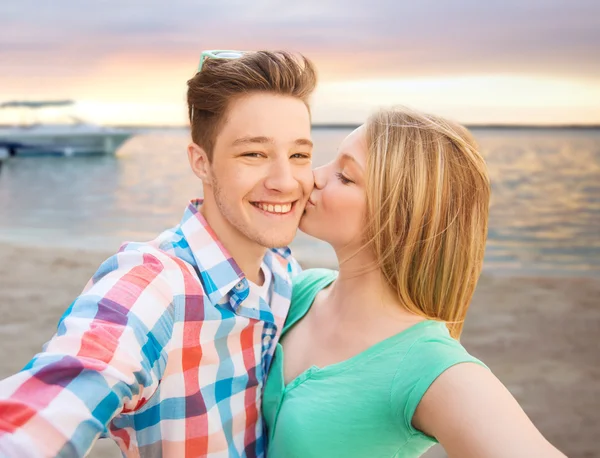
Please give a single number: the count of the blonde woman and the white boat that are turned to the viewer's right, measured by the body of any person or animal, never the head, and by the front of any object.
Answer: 1

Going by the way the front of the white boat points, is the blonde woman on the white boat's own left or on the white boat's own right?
on the white boat's own right

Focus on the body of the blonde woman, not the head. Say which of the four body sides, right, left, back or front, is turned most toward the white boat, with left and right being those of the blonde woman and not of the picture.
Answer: right

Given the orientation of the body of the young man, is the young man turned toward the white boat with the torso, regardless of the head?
no

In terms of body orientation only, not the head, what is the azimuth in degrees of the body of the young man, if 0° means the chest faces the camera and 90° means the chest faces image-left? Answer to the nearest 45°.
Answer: approximately 315°

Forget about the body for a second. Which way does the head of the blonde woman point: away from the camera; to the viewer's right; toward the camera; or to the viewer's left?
to the viewer's left

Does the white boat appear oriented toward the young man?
no

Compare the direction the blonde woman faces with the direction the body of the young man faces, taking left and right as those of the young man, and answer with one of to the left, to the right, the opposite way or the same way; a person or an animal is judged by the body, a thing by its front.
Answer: to the right

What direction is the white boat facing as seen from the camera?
to the viewer's right

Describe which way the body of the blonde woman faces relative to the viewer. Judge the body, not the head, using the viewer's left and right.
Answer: facing the viewer and to the left of the viewer
